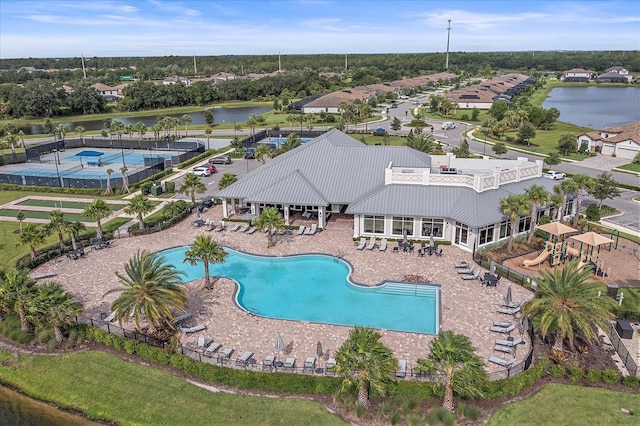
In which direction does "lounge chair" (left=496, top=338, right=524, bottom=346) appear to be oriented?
to the viewer's left

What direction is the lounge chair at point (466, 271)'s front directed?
to the viewer's left

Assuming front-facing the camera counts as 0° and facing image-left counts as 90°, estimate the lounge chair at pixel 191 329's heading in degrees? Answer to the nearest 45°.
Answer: approximately 270°

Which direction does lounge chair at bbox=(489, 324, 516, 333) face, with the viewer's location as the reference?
facing to the left of the viewer

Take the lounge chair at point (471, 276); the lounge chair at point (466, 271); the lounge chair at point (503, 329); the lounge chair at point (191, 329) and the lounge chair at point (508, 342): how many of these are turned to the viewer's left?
4

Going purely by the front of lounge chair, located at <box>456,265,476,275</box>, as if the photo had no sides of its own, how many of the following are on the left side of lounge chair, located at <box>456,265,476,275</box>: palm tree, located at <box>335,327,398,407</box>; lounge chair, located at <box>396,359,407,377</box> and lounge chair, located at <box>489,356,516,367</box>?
3

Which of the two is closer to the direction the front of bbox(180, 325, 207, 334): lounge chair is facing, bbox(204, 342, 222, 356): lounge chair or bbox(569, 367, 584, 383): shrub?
the shrub

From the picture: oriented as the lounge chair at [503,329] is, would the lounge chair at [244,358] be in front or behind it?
in front

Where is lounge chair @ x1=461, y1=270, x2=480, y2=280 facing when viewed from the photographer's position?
facing to the left of the viewer

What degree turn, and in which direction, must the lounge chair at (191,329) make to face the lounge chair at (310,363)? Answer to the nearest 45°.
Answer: approximately 45° to its right

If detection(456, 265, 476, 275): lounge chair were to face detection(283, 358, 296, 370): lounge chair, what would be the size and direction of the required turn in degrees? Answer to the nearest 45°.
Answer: approximately 45° to its left

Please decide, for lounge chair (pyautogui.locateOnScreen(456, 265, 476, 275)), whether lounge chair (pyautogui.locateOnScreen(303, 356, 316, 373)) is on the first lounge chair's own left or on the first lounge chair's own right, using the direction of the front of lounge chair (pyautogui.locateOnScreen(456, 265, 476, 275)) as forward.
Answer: on the first lounge chair's own left

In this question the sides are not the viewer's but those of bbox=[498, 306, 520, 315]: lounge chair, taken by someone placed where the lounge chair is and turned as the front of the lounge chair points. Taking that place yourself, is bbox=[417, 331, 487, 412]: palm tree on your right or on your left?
on your left

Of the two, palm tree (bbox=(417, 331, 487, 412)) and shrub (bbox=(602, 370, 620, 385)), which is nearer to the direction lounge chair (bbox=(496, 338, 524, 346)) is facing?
the palm tree

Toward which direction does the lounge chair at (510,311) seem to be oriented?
to the viewer's left
